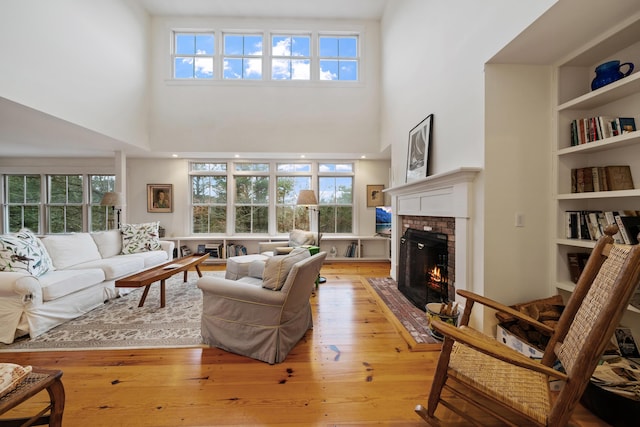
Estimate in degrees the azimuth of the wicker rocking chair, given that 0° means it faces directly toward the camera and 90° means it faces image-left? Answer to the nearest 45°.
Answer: approximately 90°

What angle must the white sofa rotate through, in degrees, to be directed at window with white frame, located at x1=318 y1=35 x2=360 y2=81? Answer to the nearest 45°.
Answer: approximately 45° to its left

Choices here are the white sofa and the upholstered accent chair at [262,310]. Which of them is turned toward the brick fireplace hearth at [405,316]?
the white sofa

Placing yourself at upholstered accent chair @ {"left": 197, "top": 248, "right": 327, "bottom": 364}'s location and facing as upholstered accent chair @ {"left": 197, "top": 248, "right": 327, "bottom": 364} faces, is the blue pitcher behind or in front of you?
behind

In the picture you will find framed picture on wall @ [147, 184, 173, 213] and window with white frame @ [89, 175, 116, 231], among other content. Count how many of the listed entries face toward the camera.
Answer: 2

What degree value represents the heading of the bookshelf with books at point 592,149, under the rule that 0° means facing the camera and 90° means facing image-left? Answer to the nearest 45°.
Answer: approximately 45°

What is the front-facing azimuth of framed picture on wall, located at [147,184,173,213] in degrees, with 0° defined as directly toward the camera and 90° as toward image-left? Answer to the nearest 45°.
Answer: approximately 0°

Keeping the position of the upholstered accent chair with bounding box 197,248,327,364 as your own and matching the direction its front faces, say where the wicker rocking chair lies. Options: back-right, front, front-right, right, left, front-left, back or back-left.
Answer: back
